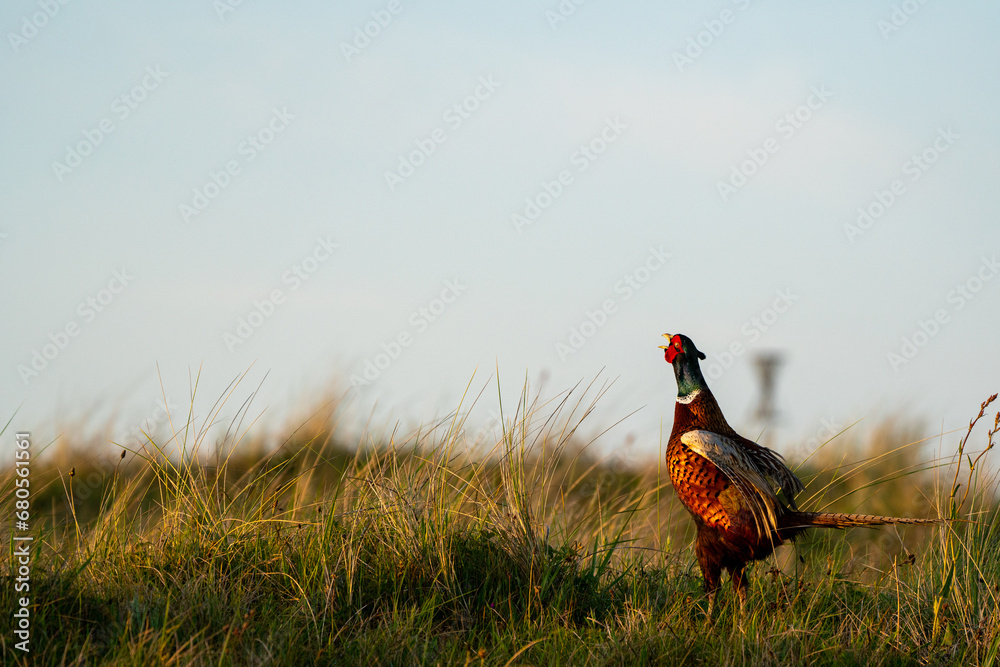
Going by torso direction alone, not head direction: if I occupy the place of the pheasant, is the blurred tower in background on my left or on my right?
on my right

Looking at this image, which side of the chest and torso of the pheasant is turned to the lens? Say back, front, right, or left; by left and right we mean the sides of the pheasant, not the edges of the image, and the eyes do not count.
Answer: left
